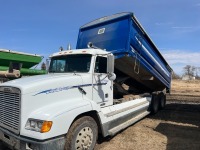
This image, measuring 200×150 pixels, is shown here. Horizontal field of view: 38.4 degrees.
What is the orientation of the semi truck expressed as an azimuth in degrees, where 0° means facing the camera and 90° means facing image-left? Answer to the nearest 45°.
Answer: approximately 45°

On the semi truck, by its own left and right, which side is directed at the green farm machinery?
right
